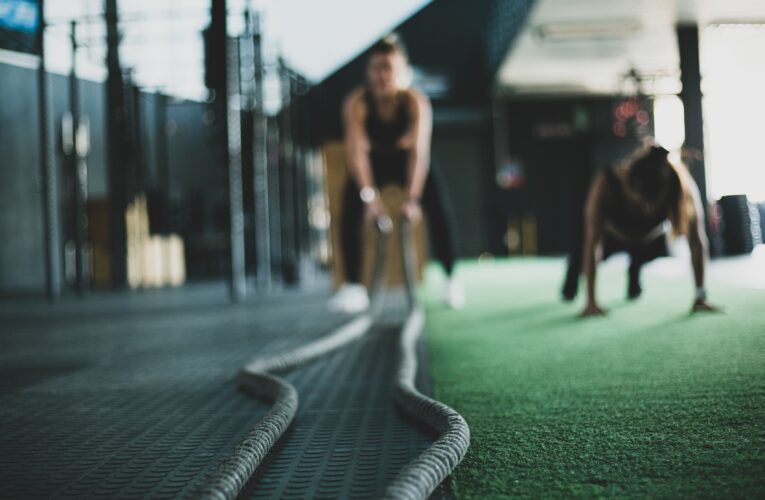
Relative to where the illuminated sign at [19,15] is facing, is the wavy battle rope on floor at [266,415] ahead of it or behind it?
ahead

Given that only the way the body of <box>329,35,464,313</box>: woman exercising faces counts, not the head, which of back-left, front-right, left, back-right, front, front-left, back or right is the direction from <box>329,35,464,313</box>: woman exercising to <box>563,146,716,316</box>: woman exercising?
front-left

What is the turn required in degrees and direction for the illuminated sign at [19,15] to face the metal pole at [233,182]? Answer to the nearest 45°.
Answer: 0° — it already faces it

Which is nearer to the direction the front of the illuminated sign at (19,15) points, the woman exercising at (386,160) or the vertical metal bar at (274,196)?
the woman exercising

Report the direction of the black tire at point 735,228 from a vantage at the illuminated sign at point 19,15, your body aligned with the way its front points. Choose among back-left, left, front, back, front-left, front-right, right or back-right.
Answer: front-left

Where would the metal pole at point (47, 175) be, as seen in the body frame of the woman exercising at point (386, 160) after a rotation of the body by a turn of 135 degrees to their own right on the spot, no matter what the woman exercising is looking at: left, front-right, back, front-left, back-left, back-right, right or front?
front

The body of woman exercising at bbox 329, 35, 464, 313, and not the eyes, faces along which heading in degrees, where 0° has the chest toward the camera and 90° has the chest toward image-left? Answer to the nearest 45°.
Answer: approximately 0°

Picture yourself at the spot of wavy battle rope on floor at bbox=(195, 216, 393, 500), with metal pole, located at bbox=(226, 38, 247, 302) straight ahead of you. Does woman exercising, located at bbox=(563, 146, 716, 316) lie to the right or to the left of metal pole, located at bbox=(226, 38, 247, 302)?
right

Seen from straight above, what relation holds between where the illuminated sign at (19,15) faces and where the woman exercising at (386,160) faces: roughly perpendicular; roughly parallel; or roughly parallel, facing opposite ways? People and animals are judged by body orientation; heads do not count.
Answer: roughly perpendicular

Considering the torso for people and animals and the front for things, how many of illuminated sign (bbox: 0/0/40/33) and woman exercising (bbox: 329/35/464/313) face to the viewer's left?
0

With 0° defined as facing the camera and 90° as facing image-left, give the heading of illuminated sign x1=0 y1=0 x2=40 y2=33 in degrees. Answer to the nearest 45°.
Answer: approximately 315°

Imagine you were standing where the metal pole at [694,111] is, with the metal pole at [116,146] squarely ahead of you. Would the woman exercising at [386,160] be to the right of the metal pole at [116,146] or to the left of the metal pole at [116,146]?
left

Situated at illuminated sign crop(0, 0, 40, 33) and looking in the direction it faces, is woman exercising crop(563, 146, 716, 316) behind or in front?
in front

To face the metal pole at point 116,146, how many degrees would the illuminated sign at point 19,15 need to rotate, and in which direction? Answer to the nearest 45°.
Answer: approximately 90° to its left
